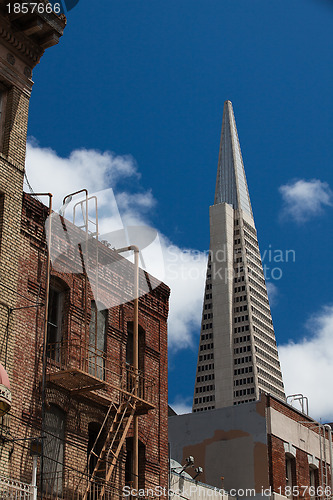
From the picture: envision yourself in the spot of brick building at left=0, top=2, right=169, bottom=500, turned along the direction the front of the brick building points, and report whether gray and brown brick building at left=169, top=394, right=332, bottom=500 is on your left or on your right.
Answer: on your left

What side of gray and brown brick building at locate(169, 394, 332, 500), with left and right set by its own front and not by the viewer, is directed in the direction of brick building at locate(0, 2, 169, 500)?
right

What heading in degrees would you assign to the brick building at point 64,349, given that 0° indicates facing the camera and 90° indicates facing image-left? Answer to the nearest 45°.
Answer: approximately 315°

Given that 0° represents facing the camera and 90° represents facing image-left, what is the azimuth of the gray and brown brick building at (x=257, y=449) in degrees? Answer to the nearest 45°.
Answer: approximately 315°
